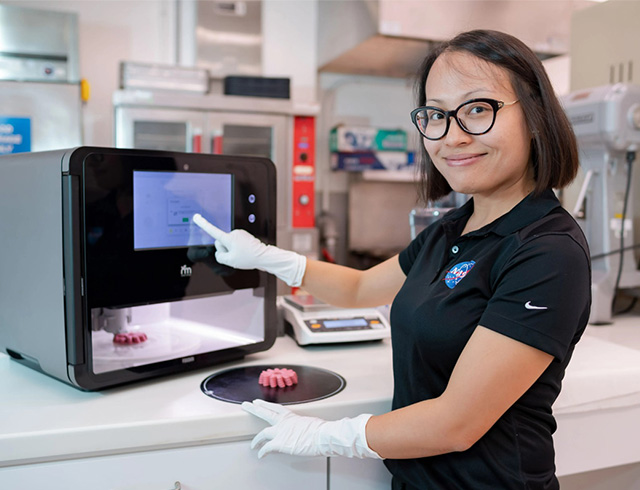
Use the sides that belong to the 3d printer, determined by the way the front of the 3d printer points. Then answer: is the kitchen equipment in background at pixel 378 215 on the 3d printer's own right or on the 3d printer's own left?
on the 3d printer's own left

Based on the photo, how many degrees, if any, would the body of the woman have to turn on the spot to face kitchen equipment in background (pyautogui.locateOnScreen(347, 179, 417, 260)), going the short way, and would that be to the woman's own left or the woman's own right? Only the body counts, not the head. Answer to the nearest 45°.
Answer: approximately 135° to the woman's own right

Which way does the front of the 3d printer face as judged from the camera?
facing the viewer and to the right of the viewer

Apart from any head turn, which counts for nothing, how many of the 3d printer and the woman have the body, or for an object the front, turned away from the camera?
0

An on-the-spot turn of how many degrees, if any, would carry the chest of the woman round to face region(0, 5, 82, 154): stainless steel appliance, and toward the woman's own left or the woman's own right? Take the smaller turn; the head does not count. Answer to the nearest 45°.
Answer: approximately 90° to the woman's own right

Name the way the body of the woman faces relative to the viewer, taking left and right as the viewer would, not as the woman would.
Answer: facing the viewer and to the left of the viewer

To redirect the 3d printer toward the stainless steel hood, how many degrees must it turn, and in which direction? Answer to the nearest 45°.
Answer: approximately 90° to its left
